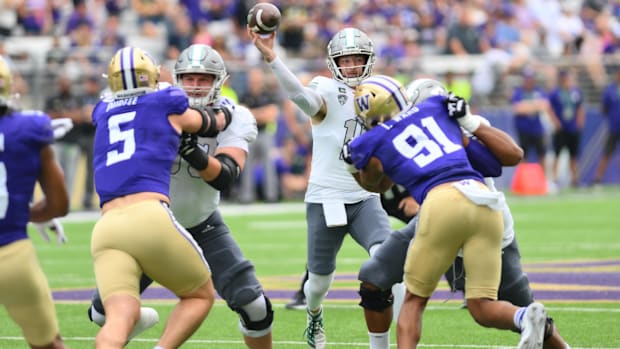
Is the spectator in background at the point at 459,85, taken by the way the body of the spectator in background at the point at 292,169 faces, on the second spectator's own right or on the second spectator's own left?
on the second spectator's own left

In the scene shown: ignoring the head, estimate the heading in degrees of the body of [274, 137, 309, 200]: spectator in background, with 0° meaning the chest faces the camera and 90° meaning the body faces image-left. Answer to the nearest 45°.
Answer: approximately 0°

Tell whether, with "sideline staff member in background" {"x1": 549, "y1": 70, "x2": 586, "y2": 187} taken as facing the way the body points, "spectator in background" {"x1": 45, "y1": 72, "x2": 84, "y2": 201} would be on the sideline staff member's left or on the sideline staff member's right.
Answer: on the sideline staff member's right

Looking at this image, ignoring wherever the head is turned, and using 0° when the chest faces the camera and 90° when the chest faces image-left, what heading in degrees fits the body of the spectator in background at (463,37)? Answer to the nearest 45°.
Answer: approximately 0°

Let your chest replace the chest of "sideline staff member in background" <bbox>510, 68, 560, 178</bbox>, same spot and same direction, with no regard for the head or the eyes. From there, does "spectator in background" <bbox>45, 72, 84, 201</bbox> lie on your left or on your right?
on your right

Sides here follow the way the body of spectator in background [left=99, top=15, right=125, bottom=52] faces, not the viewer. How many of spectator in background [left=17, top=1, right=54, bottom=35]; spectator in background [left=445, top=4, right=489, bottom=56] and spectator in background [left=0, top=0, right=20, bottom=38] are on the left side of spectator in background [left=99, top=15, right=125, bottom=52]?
1

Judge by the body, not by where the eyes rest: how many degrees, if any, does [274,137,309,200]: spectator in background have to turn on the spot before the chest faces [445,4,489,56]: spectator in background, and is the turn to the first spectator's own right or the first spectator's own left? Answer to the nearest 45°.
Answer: approximately 135° to the first spectator's own left

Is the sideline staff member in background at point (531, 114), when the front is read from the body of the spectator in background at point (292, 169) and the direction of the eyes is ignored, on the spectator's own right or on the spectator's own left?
on the spectator's own left
